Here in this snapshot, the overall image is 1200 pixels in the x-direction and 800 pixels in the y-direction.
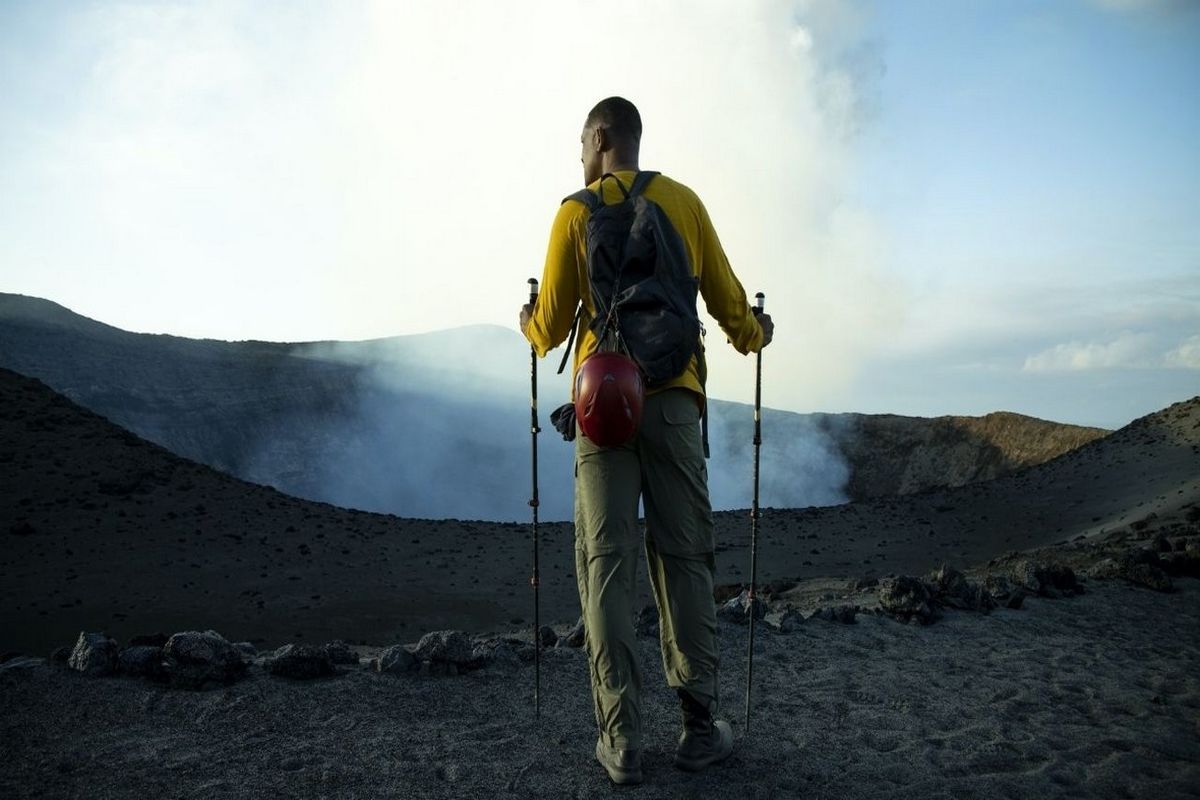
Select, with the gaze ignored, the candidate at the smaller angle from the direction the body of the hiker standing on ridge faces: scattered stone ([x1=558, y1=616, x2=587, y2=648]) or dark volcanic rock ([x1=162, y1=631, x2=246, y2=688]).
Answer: the scattered stone

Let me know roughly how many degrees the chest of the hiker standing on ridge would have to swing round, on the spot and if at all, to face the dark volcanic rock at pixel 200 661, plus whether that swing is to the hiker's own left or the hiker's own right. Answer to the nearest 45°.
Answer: approximately 45° to the hiker's own left

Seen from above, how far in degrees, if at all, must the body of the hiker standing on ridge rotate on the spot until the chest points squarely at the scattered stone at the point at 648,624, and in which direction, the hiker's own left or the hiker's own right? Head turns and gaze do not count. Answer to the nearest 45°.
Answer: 0° — they already face it

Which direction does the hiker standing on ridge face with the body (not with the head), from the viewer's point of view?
away from the camera

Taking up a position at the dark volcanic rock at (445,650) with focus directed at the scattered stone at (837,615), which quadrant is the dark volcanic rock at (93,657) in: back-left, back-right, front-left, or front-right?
back-left
